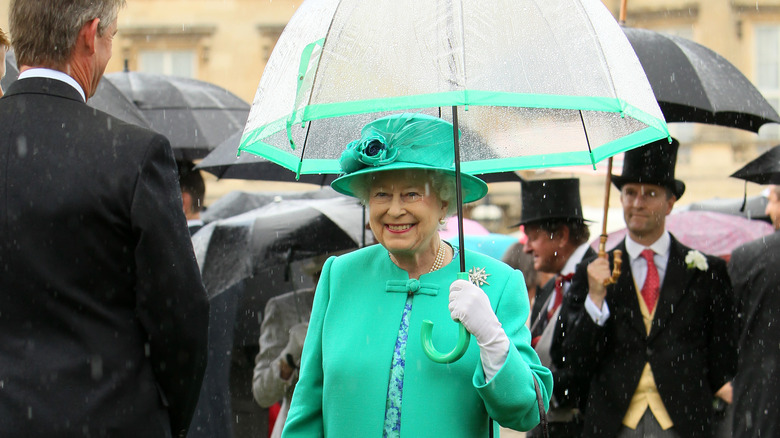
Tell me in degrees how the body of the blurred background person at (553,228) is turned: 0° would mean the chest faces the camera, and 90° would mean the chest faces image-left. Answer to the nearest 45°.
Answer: approximately 45°

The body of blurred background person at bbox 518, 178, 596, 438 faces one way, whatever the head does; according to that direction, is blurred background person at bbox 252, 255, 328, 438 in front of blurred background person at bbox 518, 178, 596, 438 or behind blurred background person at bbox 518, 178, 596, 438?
in front

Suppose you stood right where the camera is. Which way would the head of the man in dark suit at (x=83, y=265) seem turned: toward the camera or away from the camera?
away from the camera

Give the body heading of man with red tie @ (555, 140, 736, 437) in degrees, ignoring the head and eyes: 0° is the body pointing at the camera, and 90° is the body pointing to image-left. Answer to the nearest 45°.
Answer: approximately 0°

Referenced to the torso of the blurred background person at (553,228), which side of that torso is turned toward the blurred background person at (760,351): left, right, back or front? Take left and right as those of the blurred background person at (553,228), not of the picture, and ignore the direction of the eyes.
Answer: left

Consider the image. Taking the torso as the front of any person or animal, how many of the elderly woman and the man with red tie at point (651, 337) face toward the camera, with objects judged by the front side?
2

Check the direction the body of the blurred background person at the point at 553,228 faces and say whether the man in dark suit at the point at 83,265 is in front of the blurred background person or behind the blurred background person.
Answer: in front

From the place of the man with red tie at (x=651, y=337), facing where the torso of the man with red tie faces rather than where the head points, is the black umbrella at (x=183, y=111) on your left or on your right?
on your right

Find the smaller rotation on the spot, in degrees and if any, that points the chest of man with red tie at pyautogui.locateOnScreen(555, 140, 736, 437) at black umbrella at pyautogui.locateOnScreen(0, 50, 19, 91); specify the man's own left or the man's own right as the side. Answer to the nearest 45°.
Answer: approximately 90° to the man's own right

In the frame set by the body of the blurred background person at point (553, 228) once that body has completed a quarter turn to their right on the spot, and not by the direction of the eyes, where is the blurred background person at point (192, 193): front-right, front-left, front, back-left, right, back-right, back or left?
front-left

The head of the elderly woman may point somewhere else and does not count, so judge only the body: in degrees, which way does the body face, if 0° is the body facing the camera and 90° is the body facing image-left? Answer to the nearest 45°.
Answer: approximately 0°

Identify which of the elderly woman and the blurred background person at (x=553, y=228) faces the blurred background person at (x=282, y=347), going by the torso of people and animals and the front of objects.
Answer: the blurred background person at (x=553, y=228)

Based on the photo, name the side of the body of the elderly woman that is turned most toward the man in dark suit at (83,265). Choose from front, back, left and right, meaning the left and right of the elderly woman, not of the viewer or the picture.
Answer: right
